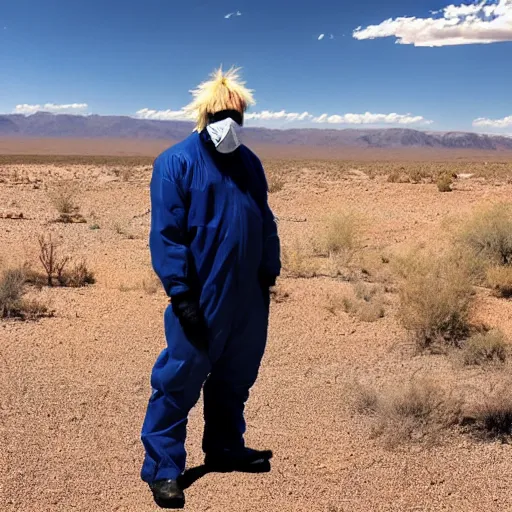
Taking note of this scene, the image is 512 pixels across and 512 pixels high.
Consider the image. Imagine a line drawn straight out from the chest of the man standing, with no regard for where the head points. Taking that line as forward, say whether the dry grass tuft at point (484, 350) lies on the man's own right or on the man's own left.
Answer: on the man's own left

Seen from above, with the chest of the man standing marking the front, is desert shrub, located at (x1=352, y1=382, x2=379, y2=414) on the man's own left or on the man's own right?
on the man's own left

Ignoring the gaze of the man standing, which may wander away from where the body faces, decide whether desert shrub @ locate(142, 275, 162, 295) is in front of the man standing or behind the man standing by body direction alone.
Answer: behind

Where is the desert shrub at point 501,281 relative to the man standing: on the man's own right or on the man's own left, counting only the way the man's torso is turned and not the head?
on the man's own left

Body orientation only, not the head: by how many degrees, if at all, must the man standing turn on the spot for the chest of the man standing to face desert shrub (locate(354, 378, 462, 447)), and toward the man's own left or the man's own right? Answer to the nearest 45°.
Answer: approximately 90° to the man's own left

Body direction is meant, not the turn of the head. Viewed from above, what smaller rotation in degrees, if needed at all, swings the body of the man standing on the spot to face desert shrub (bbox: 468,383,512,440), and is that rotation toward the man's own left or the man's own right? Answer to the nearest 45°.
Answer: approximately 90° to the man's own left

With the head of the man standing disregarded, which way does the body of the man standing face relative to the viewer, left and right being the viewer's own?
facing the viewer and to the right of the viewer
